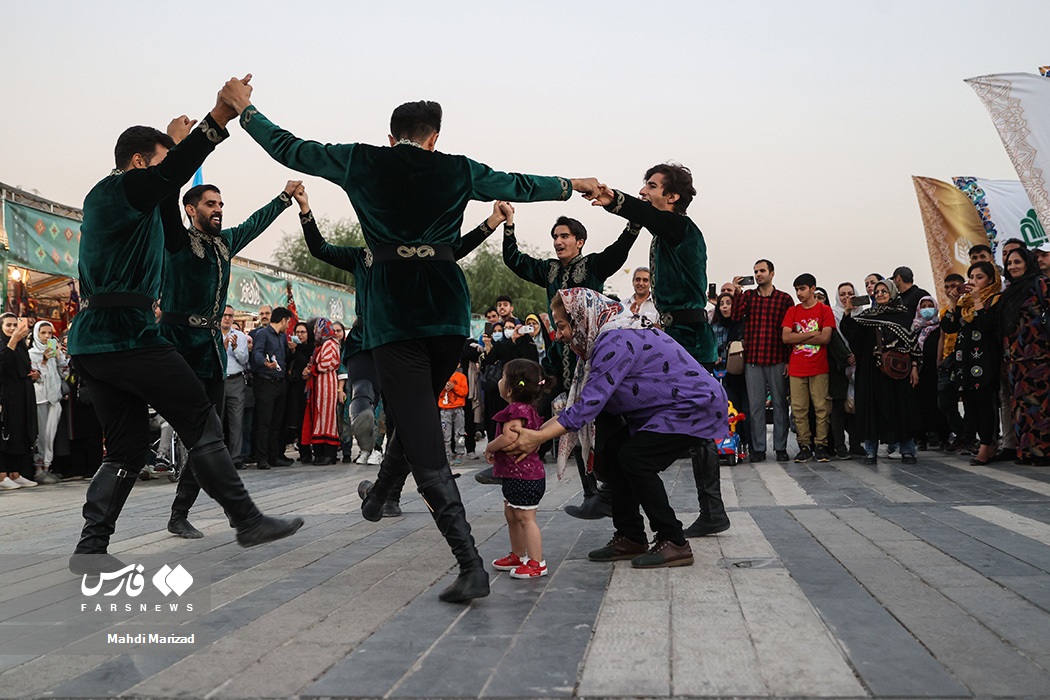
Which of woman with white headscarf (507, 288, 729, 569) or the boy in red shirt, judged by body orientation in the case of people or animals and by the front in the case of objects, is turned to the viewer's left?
the woman with white headscarf

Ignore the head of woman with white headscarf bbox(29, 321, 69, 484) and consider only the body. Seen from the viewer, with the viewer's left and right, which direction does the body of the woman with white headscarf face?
facing the viewer and to the right of the viewer

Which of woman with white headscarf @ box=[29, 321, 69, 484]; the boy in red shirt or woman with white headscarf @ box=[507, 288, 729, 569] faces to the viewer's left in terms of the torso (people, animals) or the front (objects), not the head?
woman with white headscarf @ box=[507, 288, 729, 569]

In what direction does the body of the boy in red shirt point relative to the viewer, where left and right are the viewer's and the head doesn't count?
facing the viewer

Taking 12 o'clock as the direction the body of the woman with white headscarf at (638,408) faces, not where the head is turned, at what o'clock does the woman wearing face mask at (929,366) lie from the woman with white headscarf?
The woman wearing face mask is roughly at 4 o'clock from the woman with white headscarf.

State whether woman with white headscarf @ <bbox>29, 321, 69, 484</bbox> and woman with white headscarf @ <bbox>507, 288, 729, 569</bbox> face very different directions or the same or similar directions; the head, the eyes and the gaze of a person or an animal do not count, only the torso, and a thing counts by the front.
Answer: very different directions

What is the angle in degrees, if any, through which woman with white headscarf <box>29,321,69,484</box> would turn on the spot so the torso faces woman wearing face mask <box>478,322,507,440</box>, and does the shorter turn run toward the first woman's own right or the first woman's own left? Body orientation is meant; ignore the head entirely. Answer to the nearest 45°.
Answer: approximately 45° to the first woman's own left

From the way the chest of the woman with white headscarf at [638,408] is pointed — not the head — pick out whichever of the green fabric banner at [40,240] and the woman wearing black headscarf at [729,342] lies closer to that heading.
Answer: the green fabric banner

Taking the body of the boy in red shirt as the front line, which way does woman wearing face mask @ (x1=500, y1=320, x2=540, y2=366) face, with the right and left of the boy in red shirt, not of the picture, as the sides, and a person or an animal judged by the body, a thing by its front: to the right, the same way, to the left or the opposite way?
the same way

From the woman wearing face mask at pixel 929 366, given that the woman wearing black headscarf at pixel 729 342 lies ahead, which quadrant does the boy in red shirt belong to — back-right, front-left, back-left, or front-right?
front-left

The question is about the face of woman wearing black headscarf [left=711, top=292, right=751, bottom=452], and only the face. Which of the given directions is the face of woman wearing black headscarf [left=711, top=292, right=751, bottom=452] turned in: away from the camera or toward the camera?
toward the camera

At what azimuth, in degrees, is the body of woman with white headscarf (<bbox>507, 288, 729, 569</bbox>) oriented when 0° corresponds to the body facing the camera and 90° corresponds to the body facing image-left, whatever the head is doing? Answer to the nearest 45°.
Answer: approximately 90°

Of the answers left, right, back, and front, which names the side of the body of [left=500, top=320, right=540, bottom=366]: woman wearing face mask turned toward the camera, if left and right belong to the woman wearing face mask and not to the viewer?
front

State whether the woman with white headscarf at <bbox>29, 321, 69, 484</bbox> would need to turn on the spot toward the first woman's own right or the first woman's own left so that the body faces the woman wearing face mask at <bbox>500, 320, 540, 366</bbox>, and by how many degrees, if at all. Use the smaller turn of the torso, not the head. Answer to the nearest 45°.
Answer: approximately 45° to the first woman's own left

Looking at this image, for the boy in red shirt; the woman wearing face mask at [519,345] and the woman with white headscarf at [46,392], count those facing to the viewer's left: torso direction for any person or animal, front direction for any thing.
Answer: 0
